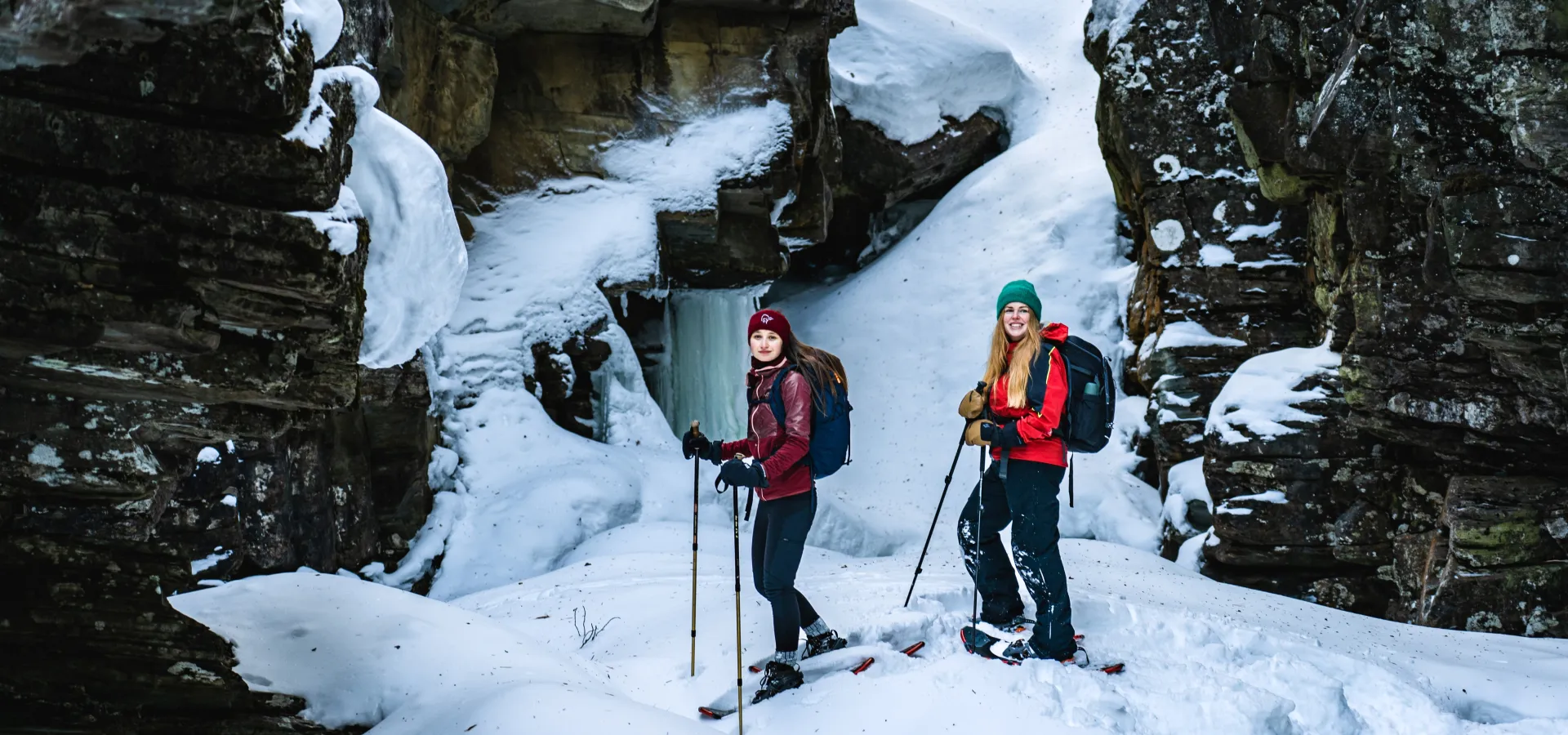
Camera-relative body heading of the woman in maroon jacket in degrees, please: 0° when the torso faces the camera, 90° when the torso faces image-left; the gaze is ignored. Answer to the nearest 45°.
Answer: approximately 45°

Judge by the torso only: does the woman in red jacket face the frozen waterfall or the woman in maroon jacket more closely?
the woman in maroon jacket

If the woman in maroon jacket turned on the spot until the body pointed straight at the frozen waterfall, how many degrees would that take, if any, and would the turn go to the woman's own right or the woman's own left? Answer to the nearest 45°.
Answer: approximately 135° to the woman's own right

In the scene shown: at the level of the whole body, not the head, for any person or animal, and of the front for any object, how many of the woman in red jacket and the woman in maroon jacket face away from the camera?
0

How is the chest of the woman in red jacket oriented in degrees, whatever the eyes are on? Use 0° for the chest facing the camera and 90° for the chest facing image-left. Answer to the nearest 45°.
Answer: approximately 45°

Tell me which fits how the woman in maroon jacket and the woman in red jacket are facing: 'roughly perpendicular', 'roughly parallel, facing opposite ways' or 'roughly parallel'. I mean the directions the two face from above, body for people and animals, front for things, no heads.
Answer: roughly parallel

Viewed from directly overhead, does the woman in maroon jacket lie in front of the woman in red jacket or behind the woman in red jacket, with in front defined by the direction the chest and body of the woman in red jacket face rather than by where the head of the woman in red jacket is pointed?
in front

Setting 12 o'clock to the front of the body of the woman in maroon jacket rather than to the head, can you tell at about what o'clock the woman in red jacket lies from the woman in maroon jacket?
The woman in red jacket is roughly at 7 o'clock from the woman in maroon jacket.
